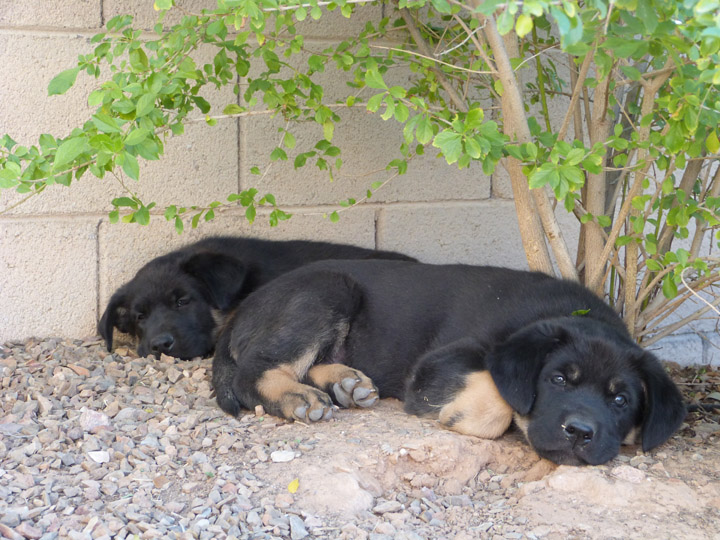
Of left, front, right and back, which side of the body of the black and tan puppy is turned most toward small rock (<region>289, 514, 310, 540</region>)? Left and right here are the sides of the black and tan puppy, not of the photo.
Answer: right

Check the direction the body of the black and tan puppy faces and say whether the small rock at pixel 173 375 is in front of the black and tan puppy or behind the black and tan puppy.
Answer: behind

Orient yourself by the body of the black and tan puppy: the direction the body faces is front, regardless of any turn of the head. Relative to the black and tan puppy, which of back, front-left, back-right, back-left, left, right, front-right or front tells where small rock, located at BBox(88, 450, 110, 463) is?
back-right

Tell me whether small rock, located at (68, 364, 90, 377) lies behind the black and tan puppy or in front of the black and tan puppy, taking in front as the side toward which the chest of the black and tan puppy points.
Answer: behind

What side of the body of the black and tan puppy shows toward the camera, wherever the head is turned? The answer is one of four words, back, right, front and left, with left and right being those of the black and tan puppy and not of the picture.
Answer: right

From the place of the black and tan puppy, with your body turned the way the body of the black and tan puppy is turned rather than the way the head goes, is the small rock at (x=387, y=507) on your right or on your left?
on your right

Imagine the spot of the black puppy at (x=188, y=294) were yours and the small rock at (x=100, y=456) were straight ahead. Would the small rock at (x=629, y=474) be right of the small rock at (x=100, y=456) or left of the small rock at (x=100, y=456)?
left
